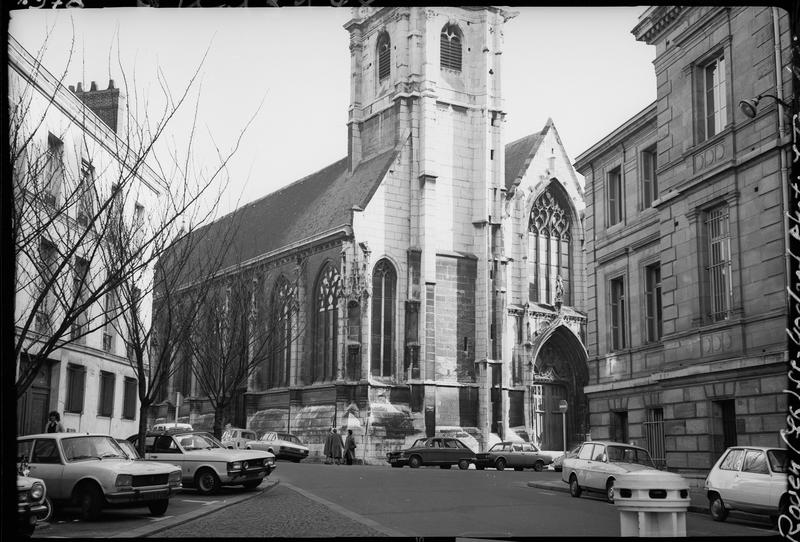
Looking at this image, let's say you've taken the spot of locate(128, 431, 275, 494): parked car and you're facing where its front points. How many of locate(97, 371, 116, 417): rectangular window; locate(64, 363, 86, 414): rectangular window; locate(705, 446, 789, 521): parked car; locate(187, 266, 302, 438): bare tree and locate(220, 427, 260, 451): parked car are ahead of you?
1

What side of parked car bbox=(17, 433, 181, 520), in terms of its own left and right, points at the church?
left

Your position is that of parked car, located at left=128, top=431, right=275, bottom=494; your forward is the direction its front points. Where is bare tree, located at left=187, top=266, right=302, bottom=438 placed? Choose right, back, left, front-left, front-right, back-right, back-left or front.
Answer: back-left

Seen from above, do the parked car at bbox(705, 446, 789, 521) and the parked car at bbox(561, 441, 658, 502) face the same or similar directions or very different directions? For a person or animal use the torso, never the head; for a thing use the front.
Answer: same or similar directions

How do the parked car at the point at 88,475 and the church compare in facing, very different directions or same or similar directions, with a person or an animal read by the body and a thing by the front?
same or similar directions

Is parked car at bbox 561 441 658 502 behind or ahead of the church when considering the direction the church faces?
ahead

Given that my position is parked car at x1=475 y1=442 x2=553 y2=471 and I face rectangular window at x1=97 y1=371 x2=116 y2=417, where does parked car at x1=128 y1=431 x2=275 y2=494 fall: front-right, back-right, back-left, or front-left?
front-left

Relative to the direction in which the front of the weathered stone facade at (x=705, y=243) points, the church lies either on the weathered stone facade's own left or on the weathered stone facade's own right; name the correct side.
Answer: on the weathered stone facade's own right

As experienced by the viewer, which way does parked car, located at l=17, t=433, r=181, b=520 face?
facing the viewer and to the right of the viewer

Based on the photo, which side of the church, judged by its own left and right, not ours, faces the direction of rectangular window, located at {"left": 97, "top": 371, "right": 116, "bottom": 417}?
right

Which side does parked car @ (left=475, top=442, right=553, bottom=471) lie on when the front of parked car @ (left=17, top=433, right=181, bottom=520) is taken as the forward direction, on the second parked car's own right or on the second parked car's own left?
on the second parked car's own left

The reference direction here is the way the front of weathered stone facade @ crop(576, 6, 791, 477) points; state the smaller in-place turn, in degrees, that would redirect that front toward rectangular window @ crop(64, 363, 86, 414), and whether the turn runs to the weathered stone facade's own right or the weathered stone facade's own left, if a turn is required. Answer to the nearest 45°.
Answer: approximately 45° to the weathered stone facade's own right
